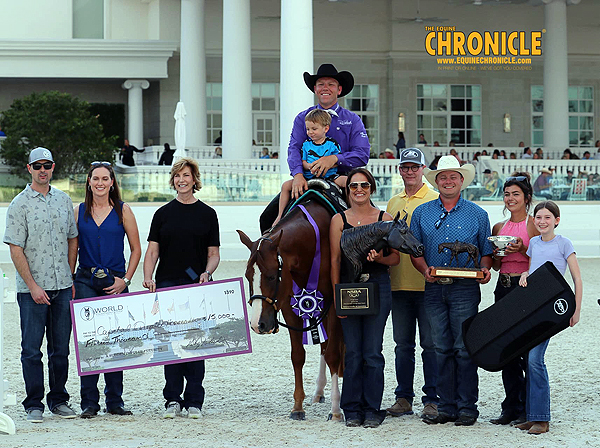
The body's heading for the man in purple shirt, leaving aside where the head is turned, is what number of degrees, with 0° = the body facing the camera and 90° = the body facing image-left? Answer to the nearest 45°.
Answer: approximately 0°

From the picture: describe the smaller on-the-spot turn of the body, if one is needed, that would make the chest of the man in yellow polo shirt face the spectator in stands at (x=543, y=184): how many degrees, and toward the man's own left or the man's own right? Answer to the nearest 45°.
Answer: approximately 180°

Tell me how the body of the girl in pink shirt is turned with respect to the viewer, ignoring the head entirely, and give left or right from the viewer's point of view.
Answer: facing the viewer and to the left of the viewer

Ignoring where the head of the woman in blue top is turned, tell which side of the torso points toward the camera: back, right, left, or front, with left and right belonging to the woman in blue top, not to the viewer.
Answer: front

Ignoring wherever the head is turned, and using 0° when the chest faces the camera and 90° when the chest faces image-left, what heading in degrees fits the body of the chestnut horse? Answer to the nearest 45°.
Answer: approximately 45°

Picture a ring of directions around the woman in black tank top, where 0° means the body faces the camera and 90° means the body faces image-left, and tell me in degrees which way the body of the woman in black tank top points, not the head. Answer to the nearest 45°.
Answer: approximately 0°

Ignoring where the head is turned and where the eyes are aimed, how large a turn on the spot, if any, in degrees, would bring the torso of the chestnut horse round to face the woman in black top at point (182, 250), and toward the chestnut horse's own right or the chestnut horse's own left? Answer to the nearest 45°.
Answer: approximately 45° to the chestnut horse's own right

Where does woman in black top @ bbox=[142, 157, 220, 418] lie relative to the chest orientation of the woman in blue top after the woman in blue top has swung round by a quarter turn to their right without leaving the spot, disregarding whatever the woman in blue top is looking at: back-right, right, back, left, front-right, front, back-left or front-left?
back

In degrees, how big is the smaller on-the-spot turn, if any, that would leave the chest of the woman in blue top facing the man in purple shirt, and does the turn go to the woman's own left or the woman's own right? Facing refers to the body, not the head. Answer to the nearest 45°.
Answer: approximately 90° to the woman's own left

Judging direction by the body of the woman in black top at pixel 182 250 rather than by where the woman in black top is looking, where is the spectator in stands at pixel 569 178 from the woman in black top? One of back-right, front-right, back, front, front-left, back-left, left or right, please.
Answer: back-left
